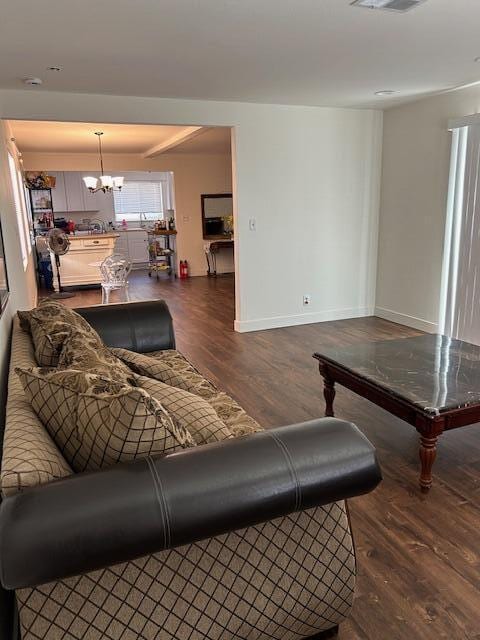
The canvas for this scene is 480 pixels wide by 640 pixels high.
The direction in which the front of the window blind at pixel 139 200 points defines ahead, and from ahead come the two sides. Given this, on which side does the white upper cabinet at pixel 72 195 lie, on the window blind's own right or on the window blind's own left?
on the window blind's own right

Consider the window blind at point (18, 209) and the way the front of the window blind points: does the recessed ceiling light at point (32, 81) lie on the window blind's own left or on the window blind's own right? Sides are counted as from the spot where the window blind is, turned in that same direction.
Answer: on the window blind's own right

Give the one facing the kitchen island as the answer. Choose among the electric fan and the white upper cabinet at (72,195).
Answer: the white upper cabinet

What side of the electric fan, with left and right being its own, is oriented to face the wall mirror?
left

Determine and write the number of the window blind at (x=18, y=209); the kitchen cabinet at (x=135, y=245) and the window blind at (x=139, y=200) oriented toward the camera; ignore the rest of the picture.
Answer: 2

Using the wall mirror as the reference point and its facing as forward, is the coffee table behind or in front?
in front

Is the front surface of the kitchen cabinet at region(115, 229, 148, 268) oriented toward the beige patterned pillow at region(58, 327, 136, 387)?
yes

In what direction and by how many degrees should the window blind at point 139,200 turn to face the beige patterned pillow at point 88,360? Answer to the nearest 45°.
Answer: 0° — it already faces it

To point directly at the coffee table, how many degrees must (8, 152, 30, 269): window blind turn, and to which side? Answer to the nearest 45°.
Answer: approximately 90° to its right

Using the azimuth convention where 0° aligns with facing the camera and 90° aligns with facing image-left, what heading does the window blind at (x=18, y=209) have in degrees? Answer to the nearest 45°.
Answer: approximately 270°

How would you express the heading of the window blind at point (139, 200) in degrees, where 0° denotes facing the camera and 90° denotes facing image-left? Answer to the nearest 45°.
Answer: approximately 0°

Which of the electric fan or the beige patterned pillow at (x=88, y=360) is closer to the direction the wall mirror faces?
the beige patterned pillow

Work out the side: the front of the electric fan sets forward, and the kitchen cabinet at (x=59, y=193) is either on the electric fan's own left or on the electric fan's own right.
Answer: on the electric fan's own left

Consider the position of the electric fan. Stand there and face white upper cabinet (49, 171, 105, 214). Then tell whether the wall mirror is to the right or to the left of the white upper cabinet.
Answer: right
